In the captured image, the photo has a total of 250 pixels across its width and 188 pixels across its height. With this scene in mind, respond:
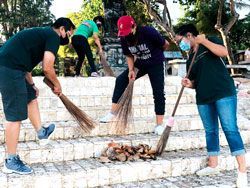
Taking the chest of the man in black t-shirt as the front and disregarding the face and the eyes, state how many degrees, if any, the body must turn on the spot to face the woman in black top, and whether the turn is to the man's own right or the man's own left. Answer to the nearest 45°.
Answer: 0° — they already face them

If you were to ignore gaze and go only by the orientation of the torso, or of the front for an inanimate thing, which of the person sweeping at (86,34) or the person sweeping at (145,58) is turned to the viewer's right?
the person sweeping at (86,34)

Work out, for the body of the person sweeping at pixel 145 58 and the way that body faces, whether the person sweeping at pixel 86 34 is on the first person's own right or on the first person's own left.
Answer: on the first person's own right

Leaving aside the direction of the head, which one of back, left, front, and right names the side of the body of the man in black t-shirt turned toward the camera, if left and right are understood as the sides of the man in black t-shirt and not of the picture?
right

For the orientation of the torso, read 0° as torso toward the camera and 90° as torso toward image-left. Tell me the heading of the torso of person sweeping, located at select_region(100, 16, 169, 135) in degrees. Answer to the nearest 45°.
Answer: approximately 45°

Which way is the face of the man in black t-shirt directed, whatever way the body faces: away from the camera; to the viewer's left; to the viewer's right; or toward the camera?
to the viewer's right

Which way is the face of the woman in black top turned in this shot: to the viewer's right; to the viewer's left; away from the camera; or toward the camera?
to the viewer's left

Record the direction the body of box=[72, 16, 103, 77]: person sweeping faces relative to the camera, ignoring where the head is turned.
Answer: to the viewer's right

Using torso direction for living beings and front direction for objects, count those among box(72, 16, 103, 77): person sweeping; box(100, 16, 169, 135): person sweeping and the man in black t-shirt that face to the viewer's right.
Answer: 2

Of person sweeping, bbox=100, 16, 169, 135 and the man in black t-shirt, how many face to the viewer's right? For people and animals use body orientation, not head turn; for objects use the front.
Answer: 1
